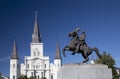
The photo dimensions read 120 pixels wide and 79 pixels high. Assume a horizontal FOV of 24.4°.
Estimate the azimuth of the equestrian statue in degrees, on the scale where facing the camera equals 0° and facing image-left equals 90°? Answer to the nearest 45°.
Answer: approximately 90°
